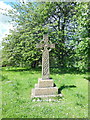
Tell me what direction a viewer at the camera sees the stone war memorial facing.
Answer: facing the viewer
